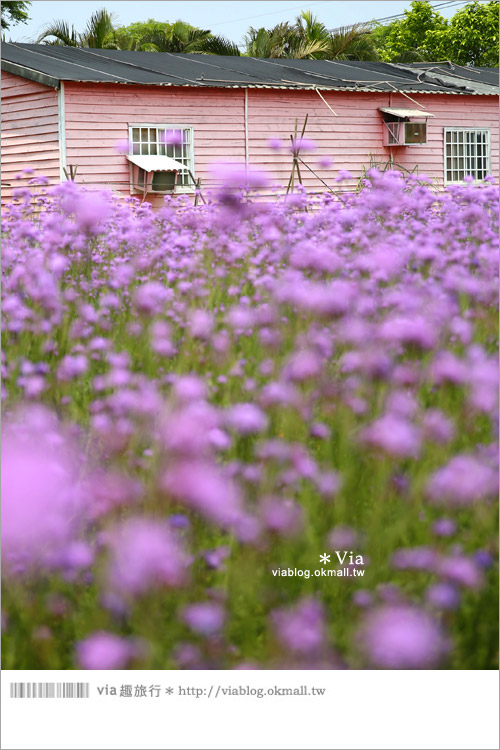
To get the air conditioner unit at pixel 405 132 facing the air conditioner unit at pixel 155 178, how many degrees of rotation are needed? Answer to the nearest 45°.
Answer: approximately 45° to its right

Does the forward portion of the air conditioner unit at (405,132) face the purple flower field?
yes

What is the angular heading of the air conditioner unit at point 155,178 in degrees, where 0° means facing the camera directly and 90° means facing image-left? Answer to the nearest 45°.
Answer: approximately 0°

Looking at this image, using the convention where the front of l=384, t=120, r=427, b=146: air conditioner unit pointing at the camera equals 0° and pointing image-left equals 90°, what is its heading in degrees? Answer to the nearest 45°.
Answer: approximately 0°

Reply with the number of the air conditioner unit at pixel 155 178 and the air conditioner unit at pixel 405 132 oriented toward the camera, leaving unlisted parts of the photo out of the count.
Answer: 2
